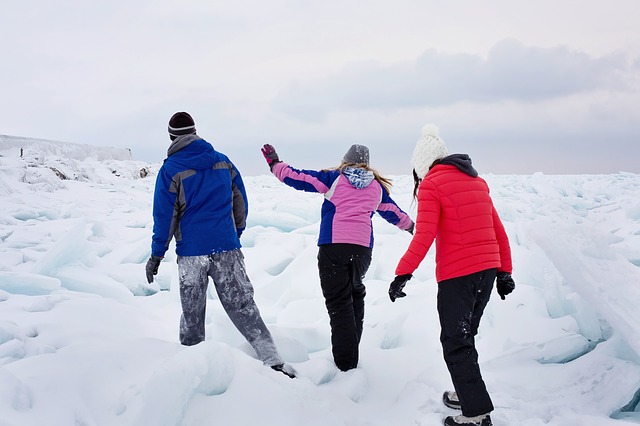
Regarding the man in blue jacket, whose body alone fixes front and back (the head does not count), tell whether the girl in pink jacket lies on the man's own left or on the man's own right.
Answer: on the man's own right

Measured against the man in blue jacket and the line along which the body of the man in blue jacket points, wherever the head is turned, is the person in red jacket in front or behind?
behind

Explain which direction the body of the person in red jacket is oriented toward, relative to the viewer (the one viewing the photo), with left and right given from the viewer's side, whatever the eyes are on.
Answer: facing away from the viewer and to the left of the viewer

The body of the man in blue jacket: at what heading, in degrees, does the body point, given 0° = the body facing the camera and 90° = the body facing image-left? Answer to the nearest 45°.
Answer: approximately 135°

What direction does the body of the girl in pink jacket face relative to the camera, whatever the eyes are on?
away from the camera
